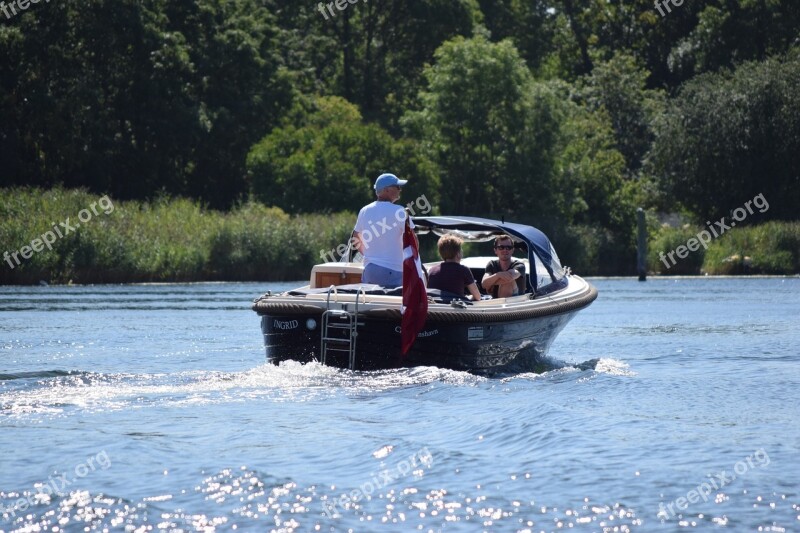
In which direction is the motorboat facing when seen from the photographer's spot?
facing away from the viewer and to the right of the viewer

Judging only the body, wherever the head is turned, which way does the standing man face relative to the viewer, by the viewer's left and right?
facing away from the viewer and to the right of the viewer

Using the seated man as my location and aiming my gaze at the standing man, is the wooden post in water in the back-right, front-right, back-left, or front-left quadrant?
back-right

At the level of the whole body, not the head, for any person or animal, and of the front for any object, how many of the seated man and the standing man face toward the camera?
1
